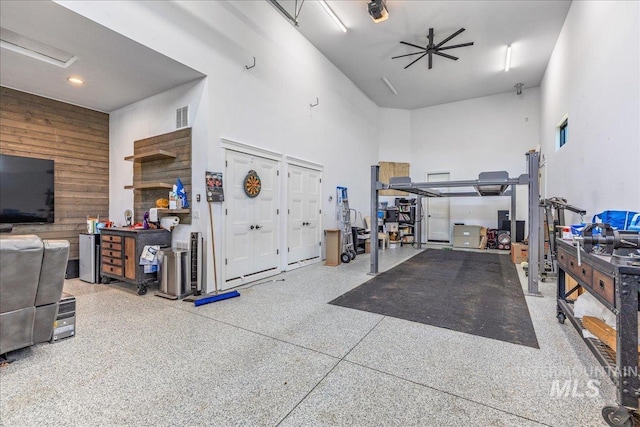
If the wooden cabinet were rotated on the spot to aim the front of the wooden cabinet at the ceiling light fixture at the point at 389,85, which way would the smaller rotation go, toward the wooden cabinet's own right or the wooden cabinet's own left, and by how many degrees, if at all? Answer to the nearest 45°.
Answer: approximately 135° to the wooden cabinet's own left

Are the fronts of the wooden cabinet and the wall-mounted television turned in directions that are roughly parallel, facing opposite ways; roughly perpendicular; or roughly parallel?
roughly perpendicular

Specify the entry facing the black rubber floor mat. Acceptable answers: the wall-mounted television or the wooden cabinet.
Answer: the wall-mounted television

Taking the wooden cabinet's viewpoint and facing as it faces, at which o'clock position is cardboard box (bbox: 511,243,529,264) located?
The cardboard box is roughly at 8 o'clock from the wooden cabinet.

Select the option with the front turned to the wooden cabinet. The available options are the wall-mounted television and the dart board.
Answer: the wall-mounted television

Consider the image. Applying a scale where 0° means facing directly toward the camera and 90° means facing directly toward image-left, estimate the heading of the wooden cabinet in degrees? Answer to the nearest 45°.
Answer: approximately 45°

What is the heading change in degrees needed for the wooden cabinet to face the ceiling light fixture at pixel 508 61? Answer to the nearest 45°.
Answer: approximately 135° to its left

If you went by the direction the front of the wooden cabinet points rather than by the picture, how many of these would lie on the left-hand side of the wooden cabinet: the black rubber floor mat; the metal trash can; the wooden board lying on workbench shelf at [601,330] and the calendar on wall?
4

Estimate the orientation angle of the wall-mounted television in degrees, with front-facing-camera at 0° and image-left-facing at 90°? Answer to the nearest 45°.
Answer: approximately 315°

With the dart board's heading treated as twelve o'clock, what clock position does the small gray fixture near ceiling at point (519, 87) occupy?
The small gray fixture near ceiling is roughly at 10 o'clock from the dart board.

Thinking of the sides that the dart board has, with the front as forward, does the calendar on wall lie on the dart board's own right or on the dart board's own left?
on the dart board's own right

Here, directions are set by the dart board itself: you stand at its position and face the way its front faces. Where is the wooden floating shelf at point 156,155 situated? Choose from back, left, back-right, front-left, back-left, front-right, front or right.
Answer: back-right

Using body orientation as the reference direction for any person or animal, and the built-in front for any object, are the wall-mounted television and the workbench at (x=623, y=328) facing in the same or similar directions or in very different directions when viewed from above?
very different directions
